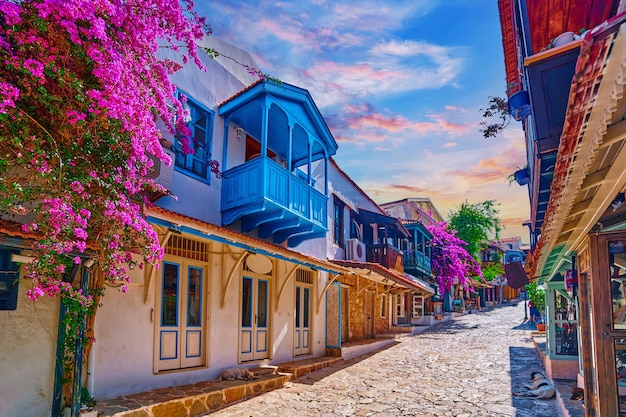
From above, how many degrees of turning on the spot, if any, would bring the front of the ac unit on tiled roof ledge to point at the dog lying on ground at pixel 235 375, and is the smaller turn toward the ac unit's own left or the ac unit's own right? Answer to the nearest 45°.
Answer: approximately 45° to the ac unit's own right

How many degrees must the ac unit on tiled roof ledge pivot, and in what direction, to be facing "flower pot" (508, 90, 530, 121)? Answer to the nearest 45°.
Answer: approximately 45° to its right

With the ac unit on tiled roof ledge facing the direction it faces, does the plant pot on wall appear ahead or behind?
ahead

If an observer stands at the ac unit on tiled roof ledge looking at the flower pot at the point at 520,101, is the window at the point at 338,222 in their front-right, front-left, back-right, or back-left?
front-right

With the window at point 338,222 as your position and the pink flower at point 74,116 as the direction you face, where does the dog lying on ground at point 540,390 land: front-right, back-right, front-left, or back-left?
front-left

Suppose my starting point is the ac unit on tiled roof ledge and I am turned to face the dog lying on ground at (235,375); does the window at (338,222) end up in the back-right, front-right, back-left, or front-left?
front-right

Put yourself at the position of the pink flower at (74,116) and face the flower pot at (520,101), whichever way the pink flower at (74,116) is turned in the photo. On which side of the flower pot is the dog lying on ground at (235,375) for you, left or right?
left

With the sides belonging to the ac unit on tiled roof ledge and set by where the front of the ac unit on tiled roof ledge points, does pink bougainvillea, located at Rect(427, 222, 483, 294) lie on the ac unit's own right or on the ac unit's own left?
on the ac unit's own left

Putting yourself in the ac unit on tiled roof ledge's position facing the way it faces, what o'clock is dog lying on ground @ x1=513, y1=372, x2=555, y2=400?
The dog lying on ground is roughly at 1 o'clock from the ac unit on tiled roof ledge.

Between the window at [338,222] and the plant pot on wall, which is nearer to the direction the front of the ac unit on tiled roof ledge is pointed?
the plant pot on wall

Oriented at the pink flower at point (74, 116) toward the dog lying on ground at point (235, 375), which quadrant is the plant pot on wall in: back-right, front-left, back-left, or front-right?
front-right

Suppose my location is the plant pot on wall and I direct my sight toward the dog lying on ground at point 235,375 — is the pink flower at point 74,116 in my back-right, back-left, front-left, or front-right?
front-left

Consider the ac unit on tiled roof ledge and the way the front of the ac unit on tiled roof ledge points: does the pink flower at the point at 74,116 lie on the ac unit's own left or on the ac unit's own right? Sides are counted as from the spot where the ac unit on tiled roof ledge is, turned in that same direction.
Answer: on the ac unit's own right

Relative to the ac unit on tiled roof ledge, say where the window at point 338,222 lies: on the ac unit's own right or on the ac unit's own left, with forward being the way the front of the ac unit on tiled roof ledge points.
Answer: on the ac unit's own right

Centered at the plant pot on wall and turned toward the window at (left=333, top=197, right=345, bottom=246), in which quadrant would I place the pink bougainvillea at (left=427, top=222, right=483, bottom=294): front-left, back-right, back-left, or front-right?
front-right

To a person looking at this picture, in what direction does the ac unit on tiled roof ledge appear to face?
facing the viewer and to the right of the viewer
